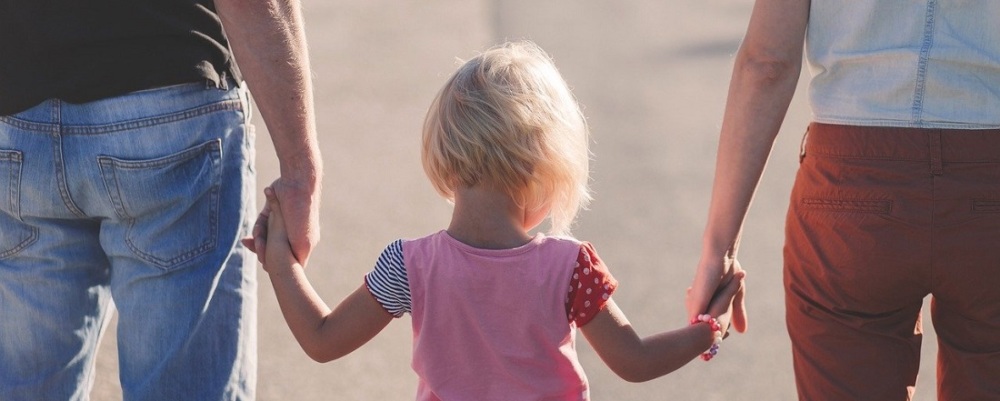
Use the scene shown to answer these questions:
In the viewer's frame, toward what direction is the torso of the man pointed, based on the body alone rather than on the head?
away from the camera

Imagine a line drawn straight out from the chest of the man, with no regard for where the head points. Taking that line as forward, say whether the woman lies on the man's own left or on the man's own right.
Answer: on the man's own right

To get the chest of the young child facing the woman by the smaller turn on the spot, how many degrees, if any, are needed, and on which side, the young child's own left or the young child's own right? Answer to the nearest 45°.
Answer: approximately 90° to the young child's own right

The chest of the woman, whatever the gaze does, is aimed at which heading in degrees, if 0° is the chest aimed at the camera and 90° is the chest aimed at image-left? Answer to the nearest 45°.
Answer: approximately 180°

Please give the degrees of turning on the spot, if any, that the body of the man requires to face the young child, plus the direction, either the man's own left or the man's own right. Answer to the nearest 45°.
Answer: approximately 135° to the man's own right

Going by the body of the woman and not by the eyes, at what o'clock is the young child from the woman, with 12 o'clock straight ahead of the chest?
The young child is roughly at 8 o'clock from the woman.

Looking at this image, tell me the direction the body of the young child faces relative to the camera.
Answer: away from the camera

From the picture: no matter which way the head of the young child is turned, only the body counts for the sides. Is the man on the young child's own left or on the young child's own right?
on the young child's own left
